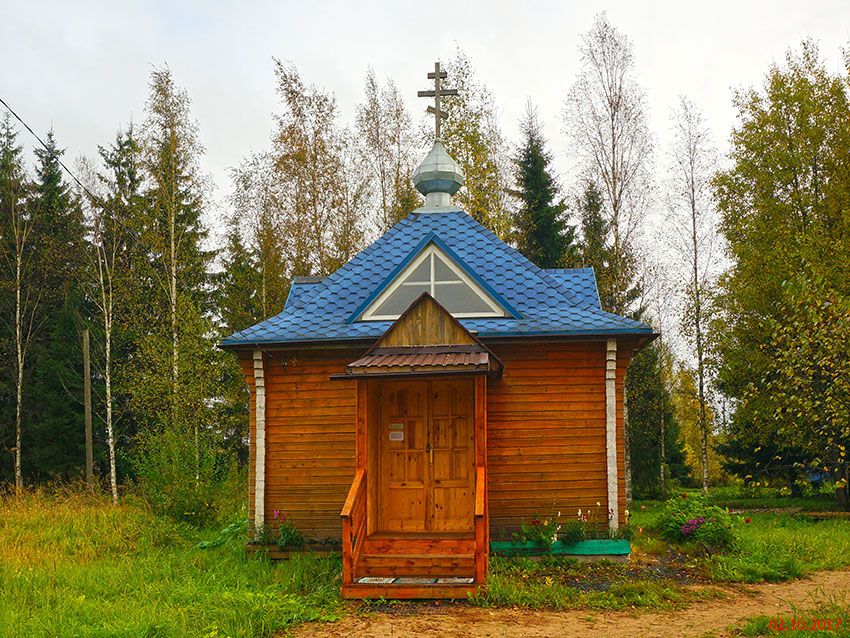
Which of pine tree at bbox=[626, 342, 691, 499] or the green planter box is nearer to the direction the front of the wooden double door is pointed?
the green planter box

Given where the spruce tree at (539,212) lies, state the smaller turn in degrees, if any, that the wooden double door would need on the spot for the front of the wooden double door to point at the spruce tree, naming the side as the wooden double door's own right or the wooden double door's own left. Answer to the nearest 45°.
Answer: approximately 180°

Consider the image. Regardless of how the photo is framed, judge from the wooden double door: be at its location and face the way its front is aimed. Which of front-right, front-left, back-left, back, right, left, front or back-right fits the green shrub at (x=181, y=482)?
back-right

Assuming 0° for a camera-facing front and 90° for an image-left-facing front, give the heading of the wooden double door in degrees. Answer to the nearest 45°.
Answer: approximately 0°

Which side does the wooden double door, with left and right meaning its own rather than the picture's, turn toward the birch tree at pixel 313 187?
back

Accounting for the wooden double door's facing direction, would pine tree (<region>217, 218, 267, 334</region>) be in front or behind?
behind

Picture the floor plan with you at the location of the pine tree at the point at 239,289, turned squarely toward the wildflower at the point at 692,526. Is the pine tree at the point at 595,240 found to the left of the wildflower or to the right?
left

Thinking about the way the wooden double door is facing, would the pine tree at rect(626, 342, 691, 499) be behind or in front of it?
behind

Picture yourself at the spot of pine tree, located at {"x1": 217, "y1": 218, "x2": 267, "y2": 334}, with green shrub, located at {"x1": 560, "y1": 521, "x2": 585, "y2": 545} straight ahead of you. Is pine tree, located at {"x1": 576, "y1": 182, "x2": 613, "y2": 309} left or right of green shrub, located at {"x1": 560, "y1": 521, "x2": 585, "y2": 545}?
left

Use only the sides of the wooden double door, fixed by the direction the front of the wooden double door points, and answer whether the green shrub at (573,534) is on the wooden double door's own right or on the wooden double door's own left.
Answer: on the wooden double door's own left
